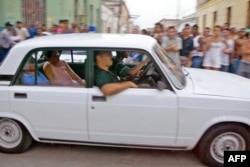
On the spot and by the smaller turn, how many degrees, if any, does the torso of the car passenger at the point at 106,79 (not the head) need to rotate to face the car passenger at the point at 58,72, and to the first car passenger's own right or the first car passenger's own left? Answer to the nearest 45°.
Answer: approximately 135° to the first car passenger's own left

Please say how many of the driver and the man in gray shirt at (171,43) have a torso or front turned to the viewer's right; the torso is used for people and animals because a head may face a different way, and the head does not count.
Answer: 1

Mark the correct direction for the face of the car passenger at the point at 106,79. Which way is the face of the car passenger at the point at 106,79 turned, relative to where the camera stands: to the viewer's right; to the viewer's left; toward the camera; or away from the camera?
to the viewer's right

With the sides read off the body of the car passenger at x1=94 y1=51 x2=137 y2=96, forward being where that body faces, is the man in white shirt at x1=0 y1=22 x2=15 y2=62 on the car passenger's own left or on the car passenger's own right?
on the car passenger's own left

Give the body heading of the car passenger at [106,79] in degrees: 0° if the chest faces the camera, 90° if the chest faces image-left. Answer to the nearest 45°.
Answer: approximately 270°

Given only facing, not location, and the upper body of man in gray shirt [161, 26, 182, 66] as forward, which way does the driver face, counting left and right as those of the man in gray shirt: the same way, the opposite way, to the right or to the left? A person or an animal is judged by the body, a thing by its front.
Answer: to the left

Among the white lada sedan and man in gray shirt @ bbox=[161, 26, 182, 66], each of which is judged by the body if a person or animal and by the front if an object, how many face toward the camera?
1

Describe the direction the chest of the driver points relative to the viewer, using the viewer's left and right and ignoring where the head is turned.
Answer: facing to the right of the viewer

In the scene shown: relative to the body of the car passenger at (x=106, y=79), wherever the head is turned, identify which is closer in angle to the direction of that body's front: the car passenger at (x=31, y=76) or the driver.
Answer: the driver

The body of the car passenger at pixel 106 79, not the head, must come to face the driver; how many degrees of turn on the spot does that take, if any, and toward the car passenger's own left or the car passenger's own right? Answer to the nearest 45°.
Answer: approximately 90° to the car passenger's own left

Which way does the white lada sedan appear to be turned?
to the viewer's right

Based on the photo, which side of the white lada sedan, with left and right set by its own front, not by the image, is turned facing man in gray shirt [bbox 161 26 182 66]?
left

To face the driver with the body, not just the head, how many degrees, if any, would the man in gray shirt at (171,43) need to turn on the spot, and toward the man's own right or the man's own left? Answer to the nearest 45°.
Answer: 0° — they already face them

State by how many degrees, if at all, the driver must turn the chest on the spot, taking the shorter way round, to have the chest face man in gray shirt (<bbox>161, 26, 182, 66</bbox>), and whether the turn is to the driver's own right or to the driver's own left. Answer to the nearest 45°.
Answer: approximately 90° to the driver's own left
